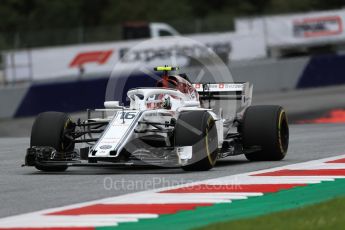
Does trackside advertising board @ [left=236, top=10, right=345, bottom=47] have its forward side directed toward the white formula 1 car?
yes

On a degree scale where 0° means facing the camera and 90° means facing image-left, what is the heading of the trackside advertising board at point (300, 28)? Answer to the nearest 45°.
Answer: approximately 0°

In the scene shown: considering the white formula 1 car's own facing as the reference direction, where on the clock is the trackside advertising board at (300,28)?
The trackside advertising board is roughly at 5 o'clock from the white formula 1 car.

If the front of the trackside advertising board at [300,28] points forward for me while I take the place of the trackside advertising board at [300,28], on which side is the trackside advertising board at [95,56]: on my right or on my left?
on my right

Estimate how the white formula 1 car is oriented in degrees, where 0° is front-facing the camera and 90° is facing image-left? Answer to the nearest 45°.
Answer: approximately 45°

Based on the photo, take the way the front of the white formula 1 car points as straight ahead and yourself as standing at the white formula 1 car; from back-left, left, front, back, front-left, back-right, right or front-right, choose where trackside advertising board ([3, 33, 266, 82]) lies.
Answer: back-right

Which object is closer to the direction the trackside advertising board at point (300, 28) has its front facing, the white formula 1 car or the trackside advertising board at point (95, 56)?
the white formula 1 car
